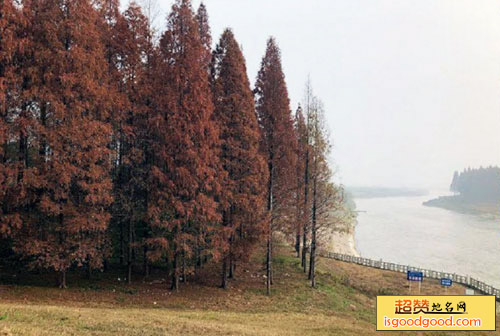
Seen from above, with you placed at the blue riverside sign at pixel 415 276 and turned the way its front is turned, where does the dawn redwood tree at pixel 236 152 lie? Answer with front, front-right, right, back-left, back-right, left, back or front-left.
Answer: front-right

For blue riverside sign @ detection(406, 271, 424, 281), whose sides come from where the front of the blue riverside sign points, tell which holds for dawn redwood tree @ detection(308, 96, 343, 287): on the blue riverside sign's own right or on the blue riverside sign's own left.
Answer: on the blue riverside sign's own right

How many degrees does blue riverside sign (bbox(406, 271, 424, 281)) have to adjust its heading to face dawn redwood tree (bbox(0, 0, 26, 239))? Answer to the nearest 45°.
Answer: approximately 45° to its right

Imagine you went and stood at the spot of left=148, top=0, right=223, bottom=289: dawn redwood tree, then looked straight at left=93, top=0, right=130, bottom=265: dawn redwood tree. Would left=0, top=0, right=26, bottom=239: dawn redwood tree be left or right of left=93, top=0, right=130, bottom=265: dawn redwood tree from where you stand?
left

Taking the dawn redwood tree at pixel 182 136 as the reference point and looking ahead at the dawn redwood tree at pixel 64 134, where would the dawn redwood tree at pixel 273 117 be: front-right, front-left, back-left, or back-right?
back-right

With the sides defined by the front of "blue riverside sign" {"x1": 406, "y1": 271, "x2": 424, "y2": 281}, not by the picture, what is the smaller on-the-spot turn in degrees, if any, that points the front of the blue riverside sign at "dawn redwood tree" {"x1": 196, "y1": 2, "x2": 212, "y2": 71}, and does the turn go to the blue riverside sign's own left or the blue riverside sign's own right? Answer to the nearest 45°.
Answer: approximately 45° to the blue riverside sign's own right

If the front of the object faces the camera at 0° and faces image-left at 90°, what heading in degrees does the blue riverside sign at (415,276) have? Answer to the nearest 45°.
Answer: approximately 0°

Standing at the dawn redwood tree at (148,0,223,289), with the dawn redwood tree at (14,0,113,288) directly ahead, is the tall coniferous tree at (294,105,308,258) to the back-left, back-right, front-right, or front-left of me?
back-right

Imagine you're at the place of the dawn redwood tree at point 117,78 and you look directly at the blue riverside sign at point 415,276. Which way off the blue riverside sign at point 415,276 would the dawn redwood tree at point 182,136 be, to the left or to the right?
right

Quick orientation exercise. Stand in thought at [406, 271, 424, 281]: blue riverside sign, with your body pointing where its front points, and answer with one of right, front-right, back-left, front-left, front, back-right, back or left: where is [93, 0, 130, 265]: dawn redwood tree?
front-right

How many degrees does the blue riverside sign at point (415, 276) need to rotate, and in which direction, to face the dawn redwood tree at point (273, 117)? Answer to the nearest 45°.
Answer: approximately 45° to its right
